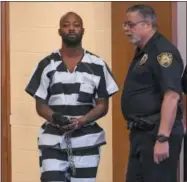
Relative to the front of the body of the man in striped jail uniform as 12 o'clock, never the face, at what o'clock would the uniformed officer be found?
The uniformed officer is roughly at 10 o'clock from the man in striped jail uniform.

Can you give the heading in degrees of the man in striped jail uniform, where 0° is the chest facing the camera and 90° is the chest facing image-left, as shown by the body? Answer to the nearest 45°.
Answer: approximately 0°
